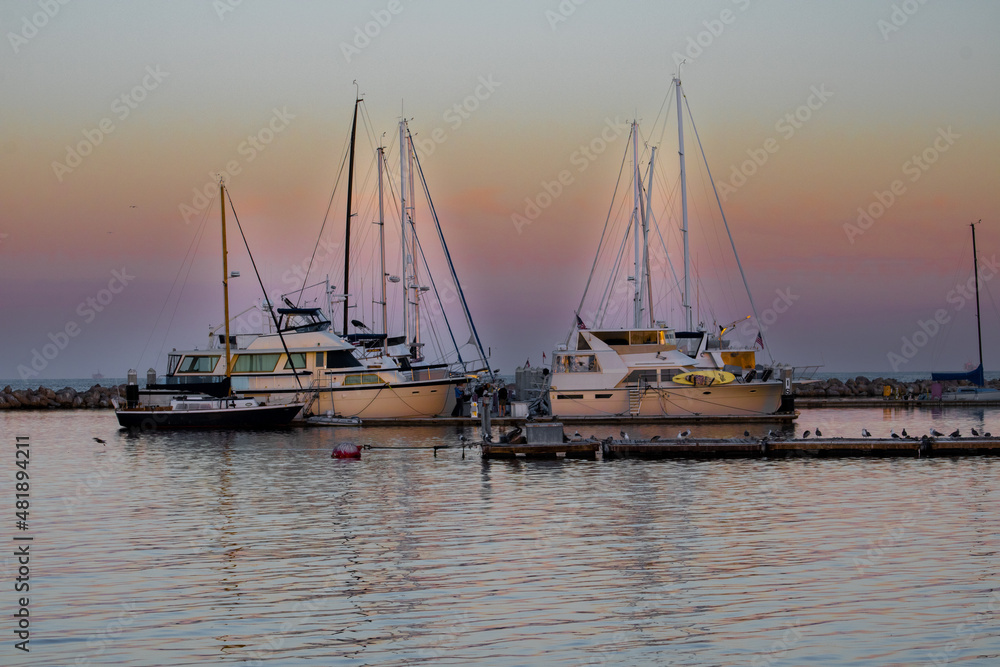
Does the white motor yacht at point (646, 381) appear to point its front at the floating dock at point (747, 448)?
no

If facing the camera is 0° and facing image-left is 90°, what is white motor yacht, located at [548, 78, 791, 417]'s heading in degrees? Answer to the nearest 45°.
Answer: approximately 270°

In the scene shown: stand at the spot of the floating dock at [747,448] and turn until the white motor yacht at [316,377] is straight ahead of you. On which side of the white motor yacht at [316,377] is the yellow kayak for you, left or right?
right

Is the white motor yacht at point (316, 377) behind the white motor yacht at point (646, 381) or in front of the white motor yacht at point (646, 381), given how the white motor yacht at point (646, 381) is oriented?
behind
